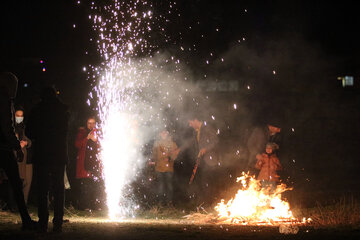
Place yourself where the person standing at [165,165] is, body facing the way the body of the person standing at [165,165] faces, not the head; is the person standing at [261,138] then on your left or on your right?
on your left

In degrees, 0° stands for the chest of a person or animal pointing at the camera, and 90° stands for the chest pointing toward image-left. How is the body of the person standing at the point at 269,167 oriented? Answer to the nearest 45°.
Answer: approximately 0°

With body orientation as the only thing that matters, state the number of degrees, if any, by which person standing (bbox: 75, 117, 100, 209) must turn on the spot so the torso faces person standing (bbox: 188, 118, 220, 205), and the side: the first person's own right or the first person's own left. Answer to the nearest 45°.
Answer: approximately 45° to the first person's own left

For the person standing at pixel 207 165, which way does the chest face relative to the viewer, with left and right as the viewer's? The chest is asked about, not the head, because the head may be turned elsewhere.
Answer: facing to the left of the viewer

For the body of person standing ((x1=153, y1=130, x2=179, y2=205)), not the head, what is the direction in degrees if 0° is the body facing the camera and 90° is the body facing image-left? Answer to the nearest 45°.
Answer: approximately 0°

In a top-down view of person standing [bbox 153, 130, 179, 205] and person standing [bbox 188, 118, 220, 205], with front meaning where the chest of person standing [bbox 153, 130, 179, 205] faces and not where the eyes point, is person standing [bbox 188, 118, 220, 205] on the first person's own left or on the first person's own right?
on the first person's own left

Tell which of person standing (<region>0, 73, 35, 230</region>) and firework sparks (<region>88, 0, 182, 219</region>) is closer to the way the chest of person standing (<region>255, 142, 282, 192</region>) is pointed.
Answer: the person standing

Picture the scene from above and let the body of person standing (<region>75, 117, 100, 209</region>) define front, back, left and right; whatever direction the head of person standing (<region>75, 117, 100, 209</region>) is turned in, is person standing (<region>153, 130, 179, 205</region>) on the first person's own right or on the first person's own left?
on the first person's own left
